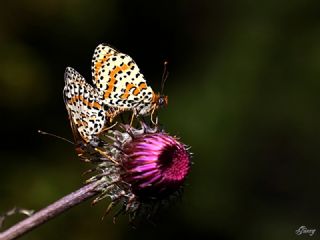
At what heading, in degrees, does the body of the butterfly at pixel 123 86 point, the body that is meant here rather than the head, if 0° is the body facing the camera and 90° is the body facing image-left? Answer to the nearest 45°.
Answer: approximately 270°
